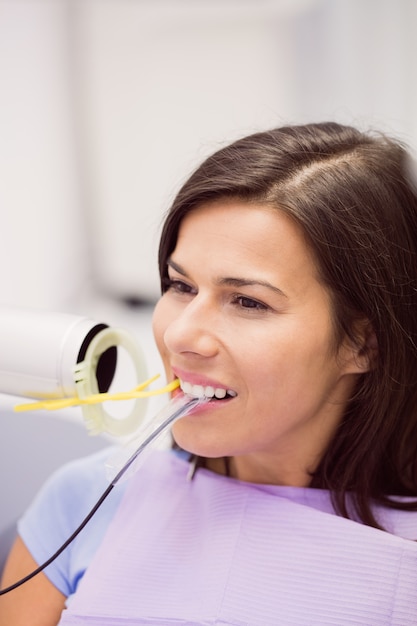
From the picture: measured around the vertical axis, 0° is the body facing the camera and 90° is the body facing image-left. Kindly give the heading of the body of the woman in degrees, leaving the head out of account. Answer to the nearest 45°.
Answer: approximately 45°
